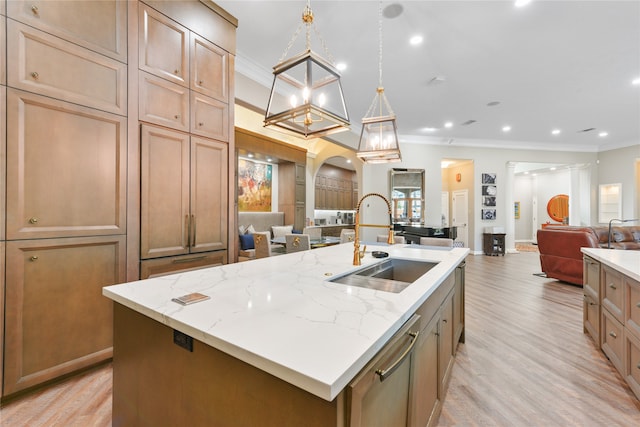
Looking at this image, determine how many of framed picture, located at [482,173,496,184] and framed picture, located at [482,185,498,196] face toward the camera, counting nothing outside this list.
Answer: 2

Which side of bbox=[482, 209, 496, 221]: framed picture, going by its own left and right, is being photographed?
front

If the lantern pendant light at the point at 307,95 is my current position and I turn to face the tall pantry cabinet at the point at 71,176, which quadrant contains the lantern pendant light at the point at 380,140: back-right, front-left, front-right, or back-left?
back-right

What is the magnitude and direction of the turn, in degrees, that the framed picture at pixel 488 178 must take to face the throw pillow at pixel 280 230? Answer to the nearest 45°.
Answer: approximately 45° to its right

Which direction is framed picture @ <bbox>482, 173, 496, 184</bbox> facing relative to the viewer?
toward the camera

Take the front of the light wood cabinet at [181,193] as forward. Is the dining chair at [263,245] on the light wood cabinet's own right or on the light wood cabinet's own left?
on the light wood cabinet's own left

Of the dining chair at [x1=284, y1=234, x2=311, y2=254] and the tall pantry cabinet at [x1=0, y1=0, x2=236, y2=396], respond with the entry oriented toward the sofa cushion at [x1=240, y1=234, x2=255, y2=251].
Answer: the dining chair

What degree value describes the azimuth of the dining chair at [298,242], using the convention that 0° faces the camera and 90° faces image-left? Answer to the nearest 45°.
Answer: approximately 135°

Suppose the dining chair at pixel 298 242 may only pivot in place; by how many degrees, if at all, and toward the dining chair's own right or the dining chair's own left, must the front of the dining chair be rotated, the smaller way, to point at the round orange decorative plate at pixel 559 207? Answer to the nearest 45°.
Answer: approximately 90° to the dining chair's own right
